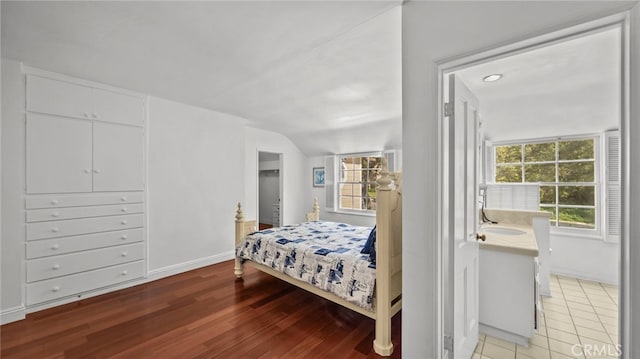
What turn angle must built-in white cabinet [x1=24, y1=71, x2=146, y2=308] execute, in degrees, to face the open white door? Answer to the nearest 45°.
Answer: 0° — it already faces it

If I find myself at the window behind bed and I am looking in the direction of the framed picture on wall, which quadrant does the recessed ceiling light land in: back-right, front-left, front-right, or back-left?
back-left

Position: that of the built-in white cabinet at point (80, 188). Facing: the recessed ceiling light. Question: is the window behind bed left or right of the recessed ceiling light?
left

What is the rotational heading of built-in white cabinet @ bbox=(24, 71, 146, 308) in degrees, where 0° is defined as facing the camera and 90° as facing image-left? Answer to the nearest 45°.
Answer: approximately 315°

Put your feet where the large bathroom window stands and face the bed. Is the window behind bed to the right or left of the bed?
right

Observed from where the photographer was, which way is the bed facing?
facing away from the viewer and to the left of the viewer

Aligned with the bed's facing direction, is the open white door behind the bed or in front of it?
behind

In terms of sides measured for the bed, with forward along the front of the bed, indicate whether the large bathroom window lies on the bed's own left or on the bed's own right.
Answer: on the bed's own right

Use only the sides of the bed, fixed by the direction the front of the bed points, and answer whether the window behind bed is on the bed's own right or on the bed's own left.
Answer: on the bed's own right
